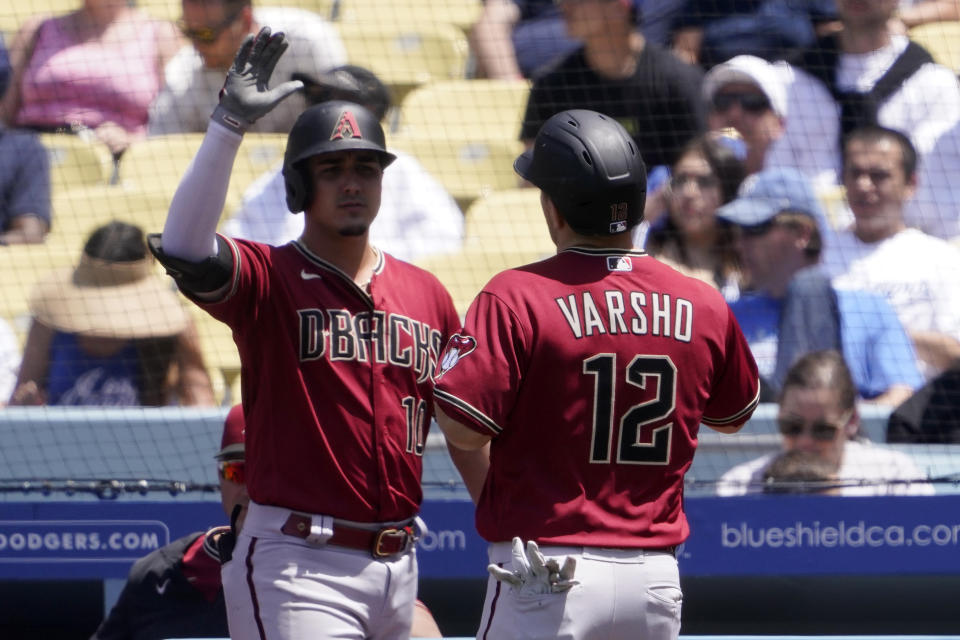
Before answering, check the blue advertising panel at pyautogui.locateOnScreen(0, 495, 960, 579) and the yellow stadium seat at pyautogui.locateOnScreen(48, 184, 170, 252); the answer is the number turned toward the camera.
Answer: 2

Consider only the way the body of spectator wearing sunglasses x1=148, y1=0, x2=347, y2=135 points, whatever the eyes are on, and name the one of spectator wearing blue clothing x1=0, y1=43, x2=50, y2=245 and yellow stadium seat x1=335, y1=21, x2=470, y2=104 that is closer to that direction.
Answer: the spectator wearing blue clothing

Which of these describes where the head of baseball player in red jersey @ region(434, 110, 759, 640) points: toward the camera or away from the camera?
away from the camera

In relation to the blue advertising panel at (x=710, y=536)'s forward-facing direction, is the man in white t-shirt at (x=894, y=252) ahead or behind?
behind

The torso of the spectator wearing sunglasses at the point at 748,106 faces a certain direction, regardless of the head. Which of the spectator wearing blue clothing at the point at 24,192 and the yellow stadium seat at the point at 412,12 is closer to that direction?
the spectator wearing blue clothing

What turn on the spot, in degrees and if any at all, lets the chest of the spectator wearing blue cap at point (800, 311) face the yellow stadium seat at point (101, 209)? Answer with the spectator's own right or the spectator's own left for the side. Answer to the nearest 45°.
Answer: approximately 45° to the spectator's own right
